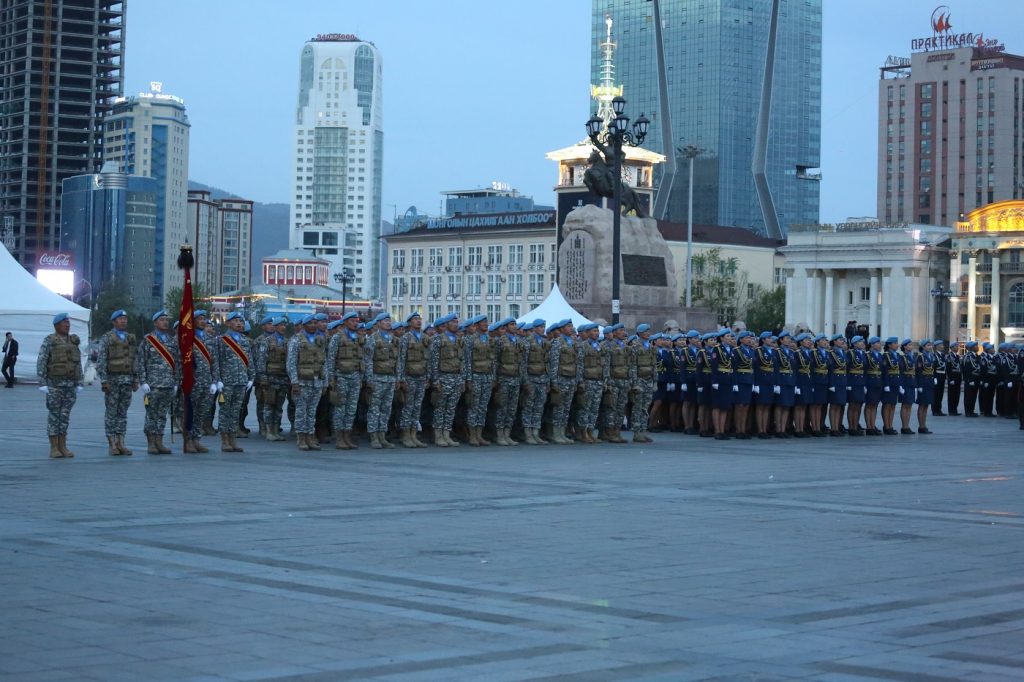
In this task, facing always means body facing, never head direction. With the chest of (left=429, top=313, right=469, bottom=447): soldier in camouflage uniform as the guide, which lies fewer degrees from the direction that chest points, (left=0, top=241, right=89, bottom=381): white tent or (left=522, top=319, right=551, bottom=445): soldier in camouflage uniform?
the soldier in camouflage uniform

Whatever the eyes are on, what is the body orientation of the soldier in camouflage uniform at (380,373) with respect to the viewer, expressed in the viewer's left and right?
facing the viewer and to the right of the viewer

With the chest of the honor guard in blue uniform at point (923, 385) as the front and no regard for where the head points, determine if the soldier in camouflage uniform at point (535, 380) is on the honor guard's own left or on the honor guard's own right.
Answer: on the honor guard's own right

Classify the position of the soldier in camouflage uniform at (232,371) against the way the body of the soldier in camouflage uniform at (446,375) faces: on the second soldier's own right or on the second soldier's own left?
on the second soldier's own right

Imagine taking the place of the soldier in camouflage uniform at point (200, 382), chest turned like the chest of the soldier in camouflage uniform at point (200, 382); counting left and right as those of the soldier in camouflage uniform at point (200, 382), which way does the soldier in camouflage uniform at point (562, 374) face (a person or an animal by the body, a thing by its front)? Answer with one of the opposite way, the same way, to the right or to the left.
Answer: the same way

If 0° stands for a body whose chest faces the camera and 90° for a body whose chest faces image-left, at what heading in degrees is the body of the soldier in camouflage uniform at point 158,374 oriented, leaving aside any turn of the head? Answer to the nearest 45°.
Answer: approximately 315°

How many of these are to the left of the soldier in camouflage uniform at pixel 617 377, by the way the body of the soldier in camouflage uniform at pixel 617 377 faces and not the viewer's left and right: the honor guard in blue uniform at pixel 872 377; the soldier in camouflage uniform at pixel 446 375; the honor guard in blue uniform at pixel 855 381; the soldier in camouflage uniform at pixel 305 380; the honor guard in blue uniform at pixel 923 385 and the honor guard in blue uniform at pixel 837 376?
4

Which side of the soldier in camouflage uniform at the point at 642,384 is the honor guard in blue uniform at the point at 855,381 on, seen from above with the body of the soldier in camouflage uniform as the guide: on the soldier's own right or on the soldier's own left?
on the soldier's own left

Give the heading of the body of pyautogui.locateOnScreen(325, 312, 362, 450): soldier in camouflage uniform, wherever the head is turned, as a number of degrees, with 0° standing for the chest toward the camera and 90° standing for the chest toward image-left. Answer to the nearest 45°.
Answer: approximately 315°

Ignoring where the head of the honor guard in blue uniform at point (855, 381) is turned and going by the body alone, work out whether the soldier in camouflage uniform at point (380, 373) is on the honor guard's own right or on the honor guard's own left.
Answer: on the honor guard's own right

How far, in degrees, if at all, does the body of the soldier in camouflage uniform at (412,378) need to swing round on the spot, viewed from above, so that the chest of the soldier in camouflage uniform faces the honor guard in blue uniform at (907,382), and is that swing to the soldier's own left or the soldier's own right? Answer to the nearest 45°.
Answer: approximately 90° to the soldier's own left

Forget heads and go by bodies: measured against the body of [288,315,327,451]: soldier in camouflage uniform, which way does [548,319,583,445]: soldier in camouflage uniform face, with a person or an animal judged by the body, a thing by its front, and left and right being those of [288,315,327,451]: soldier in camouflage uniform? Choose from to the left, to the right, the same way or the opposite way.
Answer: the same way

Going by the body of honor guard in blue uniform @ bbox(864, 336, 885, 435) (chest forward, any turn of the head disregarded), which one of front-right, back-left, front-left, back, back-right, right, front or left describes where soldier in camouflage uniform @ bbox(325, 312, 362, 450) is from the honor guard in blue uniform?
right

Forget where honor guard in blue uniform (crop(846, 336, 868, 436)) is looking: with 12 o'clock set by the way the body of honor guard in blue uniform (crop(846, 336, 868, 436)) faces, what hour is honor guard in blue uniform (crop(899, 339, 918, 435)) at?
honor guard in blue uniform (crop(899, 339, 918, 435)) is roughly at 9 o'clock from honor guard in blue uniform (crop(846, 336, 868, 436)).

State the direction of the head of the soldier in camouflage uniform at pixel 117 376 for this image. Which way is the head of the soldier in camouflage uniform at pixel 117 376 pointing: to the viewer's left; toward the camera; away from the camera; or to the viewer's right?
toward the camera

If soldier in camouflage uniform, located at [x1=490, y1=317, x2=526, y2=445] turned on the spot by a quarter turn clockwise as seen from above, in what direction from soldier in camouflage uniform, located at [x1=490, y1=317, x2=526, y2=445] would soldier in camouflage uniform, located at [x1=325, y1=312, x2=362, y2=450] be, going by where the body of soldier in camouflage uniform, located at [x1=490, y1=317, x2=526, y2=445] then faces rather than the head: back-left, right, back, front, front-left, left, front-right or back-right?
front

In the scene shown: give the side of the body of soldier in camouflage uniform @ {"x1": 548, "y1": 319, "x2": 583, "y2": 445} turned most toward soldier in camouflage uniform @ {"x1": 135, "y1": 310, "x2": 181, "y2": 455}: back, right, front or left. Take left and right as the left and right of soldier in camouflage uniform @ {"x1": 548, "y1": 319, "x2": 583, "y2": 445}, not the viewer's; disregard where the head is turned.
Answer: right

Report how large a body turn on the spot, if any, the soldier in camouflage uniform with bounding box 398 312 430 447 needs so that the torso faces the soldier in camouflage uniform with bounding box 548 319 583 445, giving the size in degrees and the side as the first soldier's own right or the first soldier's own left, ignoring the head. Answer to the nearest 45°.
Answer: approximately 90° to the first soldier's own left

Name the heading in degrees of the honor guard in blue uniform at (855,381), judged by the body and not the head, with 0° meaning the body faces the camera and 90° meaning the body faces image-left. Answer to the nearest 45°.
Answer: approximately 315°
